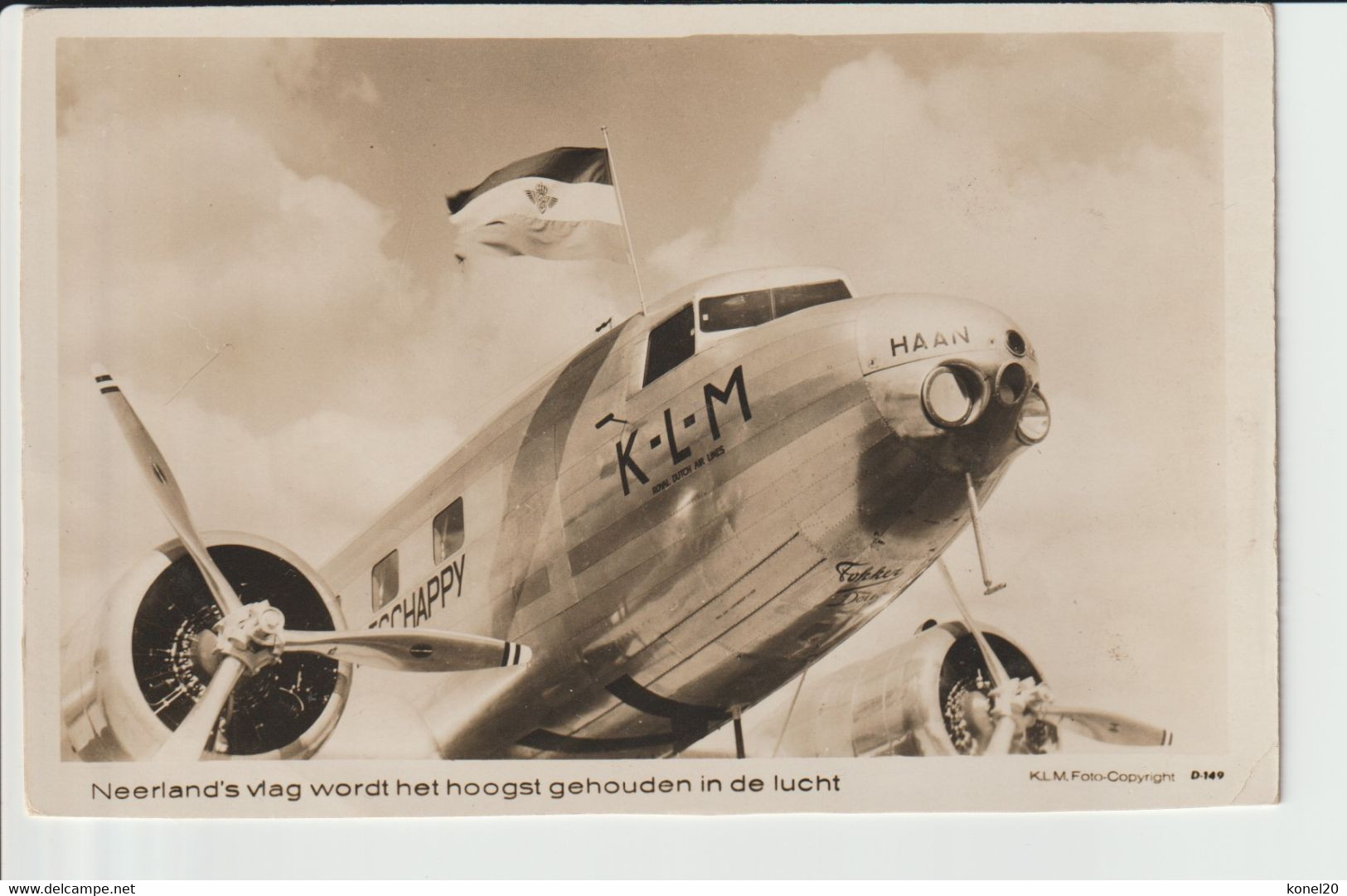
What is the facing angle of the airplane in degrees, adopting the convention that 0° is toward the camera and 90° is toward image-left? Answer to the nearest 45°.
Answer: approximately 315°
